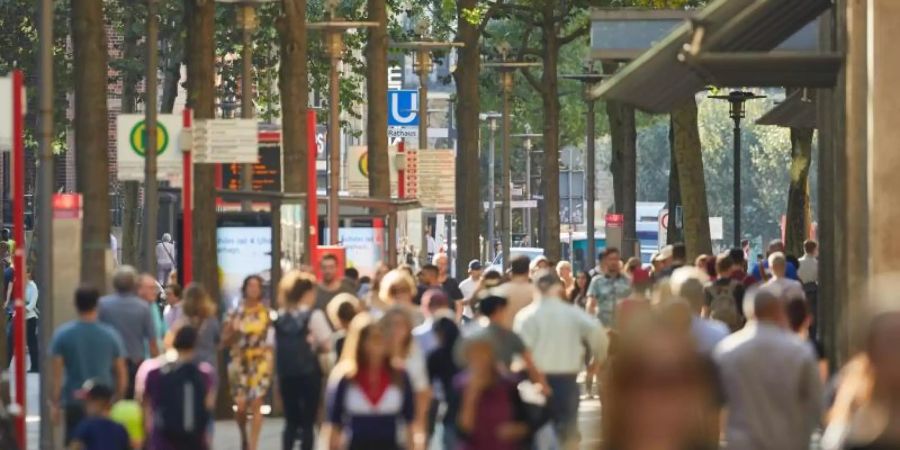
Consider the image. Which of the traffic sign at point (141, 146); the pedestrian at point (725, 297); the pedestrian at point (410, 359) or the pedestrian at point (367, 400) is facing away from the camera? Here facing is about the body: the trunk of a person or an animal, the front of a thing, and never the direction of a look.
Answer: the pedestrian at point (725, 297)

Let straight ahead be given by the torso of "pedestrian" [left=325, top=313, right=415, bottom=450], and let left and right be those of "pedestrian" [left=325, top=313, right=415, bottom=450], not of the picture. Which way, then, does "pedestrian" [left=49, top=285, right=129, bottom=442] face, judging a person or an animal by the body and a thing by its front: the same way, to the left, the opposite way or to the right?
the opposite way

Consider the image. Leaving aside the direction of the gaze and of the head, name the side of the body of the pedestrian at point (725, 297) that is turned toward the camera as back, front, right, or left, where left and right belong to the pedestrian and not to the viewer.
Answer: back

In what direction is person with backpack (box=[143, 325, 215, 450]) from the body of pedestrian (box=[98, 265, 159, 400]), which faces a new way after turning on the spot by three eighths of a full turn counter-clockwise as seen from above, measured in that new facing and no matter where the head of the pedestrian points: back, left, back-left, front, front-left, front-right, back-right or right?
front-left

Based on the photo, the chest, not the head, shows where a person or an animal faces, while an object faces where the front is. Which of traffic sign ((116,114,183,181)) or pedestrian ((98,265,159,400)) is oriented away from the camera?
the pedestrian

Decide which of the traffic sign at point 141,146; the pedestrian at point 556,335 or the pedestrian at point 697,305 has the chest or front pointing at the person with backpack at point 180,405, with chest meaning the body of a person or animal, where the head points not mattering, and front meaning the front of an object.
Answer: the traffic sign

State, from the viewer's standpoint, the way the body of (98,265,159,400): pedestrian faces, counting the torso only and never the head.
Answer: away from the camera
